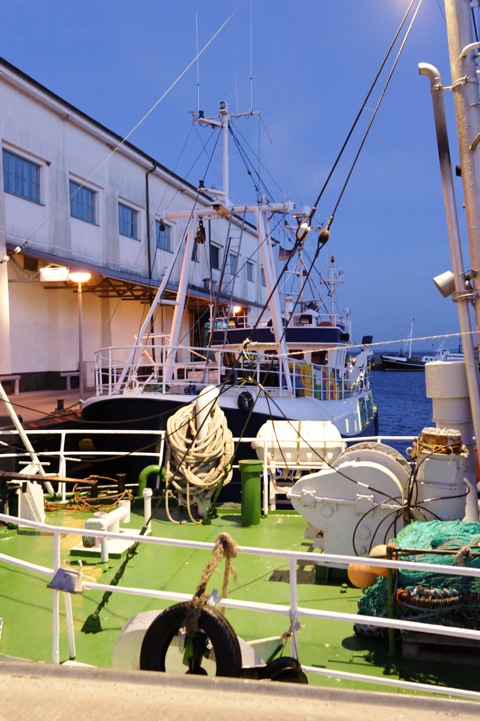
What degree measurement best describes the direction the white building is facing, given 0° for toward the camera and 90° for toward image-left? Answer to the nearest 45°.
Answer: approximately 315°

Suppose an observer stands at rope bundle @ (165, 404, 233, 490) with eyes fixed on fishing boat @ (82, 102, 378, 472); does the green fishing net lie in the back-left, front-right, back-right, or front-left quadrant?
back-right

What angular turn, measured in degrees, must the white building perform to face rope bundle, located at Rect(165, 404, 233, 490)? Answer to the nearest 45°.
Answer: approximately 45° to its right

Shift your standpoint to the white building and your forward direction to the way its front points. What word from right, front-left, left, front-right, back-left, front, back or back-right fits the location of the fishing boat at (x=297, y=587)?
front-right

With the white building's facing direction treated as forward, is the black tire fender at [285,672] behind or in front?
in front
